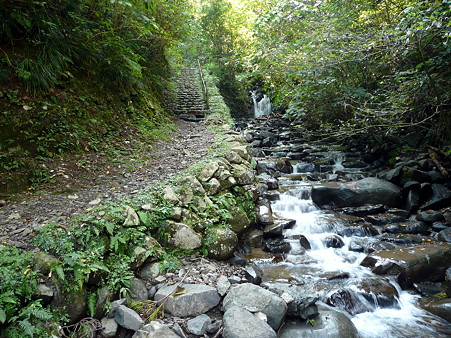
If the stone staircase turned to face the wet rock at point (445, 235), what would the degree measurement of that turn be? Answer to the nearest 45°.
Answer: approximately 45° to its left

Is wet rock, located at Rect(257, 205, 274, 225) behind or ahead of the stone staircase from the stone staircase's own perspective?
ahead

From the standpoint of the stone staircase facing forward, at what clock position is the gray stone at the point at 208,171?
The gray stone is roughly at 12 o'clock from the stone staircase.

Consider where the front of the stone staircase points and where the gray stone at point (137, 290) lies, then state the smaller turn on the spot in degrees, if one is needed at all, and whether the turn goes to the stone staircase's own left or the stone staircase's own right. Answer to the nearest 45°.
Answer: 0° — it already faces it

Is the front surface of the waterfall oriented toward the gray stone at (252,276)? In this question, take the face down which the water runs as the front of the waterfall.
yes

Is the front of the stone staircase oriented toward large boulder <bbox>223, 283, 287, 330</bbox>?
yes

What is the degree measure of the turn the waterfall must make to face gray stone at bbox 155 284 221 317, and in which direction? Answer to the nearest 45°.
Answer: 0° — it already faces it

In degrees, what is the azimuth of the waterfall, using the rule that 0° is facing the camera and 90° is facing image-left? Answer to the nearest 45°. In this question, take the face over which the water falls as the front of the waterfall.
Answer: approximately 0°

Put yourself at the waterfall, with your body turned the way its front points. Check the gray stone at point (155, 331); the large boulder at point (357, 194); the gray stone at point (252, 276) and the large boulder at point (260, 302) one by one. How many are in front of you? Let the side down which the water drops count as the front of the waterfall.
4

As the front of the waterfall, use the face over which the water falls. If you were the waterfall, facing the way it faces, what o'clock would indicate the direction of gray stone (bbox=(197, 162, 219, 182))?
The gray stone is roughly at 12 o'clock from the waterfall.

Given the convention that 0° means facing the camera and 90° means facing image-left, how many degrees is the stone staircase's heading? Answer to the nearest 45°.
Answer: approximately 0°

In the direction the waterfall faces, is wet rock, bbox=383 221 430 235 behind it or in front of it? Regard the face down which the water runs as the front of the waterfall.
in front

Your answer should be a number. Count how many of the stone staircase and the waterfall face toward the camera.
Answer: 2

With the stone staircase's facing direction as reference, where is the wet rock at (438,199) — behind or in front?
in front
